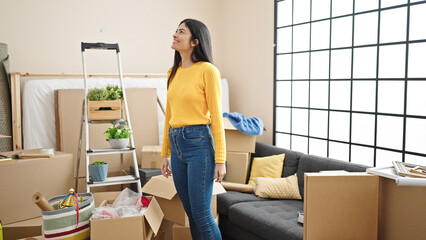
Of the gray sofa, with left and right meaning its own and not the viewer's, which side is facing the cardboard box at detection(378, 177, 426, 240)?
left

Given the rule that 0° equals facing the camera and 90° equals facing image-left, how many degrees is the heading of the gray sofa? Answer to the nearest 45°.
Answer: approximately 45°

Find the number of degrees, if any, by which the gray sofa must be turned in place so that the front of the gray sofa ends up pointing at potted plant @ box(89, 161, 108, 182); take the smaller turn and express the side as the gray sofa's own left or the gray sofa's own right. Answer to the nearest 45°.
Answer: approximately 45° to the gray sofa's own right

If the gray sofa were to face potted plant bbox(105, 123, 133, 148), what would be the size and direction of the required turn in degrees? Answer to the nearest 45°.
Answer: approximately 45° to its right

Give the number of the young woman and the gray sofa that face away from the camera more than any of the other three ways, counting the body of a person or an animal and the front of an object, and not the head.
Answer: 0

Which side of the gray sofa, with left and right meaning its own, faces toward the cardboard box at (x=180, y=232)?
front

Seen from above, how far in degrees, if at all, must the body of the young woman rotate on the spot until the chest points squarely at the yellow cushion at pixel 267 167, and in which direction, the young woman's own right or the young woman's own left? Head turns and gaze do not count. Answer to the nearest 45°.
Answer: approximately 180°

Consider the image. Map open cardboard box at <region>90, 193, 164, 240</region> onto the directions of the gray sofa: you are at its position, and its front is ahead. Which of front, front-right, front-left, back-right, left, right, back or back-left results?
front

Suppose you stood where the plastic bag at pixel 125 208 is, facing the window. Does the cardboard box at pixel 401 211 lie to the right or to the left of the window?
right
